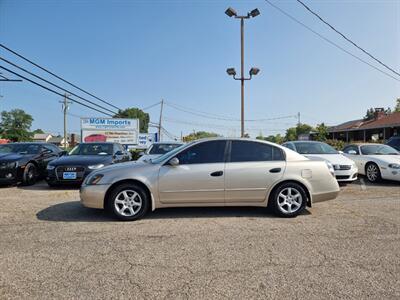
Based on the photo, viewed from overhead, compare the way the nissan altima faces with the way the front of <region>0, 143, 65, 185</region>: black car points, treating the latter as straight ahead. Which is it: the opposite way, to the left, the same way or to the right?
to the right

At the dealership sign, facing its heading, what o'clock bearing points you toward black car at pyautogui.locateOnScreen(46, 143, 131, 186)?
The black car is roughly at 12 o'clock from the dealership sign.

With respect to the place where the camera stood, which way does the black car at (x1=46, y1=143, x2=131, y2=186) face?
facing the viewer and to the left of the viewer

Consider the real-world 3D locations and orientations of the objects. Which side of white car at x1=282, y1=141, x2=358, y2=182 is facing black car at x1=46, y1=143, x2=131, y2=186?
right

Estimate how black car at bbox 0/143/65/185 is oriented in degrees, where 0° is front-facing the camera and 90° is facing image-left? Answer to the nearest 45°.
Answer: approximately 45°

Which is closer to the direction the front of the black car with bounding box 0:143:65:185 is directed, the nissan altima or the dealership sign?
the nissan altima

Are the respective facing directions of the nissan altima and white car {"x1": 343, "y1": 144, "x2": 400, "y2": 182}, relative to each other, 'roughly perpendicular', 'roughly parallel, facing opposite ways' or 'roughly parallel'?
roughly perpendicular

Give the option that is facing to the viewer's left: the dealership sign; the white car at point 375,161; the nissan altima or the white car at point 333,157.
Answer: the nissan altima

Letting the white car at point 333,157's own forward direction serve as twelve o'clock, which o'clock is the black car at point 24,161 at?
The black car is roughly at 4 o'clock from the white car.

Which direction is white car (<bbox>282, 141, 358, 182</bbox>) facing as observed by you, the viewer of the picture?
facing the viewer and to the right of the viewer

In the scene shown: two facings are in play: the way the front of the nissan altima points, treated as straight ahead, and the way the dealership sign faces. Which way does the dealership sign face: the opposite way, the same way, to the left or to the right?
to the left

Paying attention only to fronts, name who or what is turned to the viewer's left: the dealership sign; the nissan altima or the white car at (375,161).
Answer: the nissan altima

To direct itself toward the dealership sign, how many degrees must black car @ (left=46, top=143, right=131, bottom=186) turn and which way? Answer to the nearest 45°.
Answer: approximately 135° to its right

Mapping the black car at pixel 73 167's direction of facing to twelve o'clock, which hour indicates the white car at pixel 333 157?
The white car is roughly at 8 o'clock from the black car.

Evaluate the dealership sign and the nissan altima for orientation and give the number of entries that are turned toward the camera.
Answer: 1

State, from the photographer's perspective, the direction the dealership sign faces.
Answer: facing the viewer
